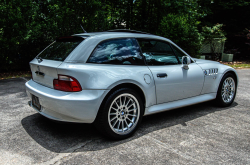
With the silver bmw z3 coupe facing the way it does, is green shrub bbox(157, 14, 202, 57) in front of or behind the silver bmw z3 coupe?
in front

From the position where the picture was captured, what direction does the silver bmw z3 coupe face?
facing away from the viewer and to the right of the viewer
